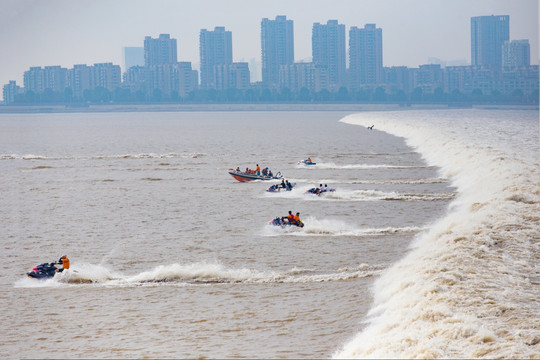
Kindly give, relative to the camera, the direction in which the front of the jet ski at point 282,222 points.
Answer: facing to the left of the viewer

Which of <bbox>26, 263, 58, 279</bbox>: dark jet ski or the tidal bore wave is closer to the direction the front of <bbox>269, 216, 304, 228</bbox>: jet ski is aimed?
the dark jet ski

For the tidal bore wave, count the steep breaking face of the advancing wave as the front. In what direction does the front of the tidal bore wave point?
to the viewer's left

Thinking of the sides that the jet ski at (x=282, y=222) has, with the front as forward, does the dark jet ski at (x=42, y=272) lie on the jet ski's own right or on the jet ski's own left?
on the jet ski's own left

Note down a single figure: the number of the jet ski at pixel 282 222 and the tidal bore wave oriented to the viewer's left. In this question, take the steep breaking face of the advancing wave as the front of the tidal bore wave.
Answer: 2

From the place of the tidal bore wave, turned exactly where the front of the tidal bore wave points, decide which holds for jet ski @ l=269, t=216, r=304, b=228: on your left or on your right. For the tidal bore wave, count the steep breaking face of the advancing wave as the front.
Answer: on your right
